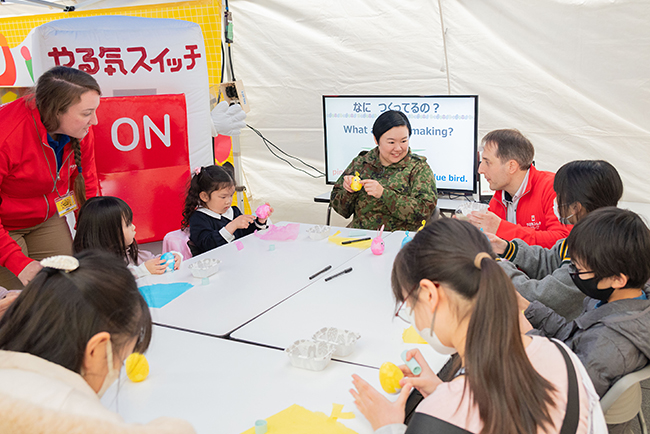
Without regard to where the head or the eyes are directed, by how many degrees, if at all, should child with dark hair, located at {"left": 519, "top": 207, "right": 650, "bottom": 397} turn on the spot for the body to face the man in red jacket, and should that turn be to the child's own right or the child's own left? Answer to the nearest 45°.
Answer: approximately 90° to the child's own right

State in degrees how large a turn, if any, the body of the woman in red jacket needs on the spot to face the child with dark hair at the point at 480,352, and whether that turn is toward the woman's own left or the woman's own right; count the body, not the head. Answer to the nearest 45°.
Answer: approximately 45° to the woman's own right

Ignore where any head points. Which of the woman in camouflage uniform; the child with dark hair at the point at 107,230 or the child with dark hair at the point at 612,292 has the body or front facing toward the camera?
the woman in camouflage uniform

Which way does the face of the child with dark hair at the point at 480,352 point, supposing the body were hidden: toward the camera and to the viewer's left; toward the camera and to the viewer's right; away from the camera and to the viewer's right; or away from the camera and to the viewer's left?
away from the camera and to the viewer's left

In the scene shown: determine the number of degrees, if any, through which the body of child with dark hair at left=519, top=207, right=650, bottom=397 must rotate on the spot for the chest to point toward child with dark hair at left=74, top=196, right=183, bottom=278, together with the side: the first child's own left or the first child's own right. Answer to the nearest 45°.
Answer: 0° — they already face them

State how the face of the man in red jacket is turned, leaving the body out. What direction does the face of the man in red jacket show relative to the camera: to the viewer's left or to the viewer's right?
to the viewer's left

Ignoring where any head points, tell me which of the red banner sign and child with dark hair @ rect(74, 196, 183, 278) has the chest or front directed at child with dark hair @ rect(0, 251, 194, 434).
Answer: the red banner sign

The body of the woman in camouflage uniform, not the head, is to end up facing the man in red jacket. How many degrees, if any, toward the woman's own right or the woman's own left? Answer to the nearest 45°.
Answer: approximately 45° to the woman's own left

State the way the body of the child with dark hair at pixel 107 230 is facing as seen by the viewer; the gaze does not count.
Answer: to the viewer's right

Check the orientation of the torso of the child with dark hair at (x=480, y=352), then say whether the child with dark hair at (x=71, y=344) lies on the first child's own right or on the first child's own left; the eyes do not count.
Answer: on the first child's own left

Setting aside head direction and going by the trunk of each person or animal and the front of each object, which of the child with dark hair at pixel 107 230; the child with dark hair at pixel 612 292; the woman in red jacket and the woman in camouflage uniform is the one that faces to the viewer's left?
the child with dark hair at pixel 612 292

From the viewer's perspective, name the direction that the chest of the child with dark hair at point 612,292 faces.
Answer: to the viewer's left

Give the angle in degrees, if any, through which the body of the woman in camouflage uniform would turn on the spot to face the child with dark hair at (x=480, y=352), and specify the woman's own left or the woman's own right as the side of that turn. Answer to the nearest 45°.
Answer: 0° — they already face them
